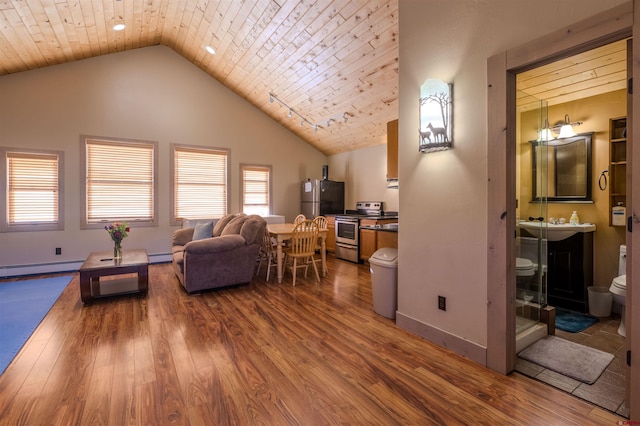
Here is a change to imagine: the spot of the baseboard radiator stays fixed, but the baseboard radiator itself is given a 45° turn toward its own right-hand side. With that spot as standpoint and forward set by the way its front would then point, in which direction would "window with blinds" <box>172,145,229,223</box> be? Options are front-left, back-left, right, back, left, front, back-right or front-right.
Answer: back-left

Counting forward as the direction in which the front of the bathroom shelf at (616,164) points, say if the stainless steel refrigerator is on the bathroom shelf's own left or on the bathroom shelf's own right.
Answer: on the bathroom shelf's own right

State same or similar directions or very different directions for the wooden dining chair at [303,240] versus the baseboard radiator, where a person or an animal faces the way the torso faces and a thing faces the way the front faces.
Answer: very different directions

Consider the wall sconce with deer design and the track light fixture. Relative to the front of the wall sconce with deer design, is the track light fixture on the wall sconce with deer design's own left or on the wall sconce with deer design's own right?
on the wall sconce with deer design's own right

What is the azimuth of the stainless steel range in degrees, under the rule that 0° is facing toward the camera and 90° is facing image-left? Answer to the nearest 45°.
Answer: approximately 45°

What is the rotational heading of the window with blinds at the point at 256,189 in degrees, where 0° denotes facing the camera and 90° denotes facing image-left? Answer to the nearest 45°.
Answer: approximately 0°
